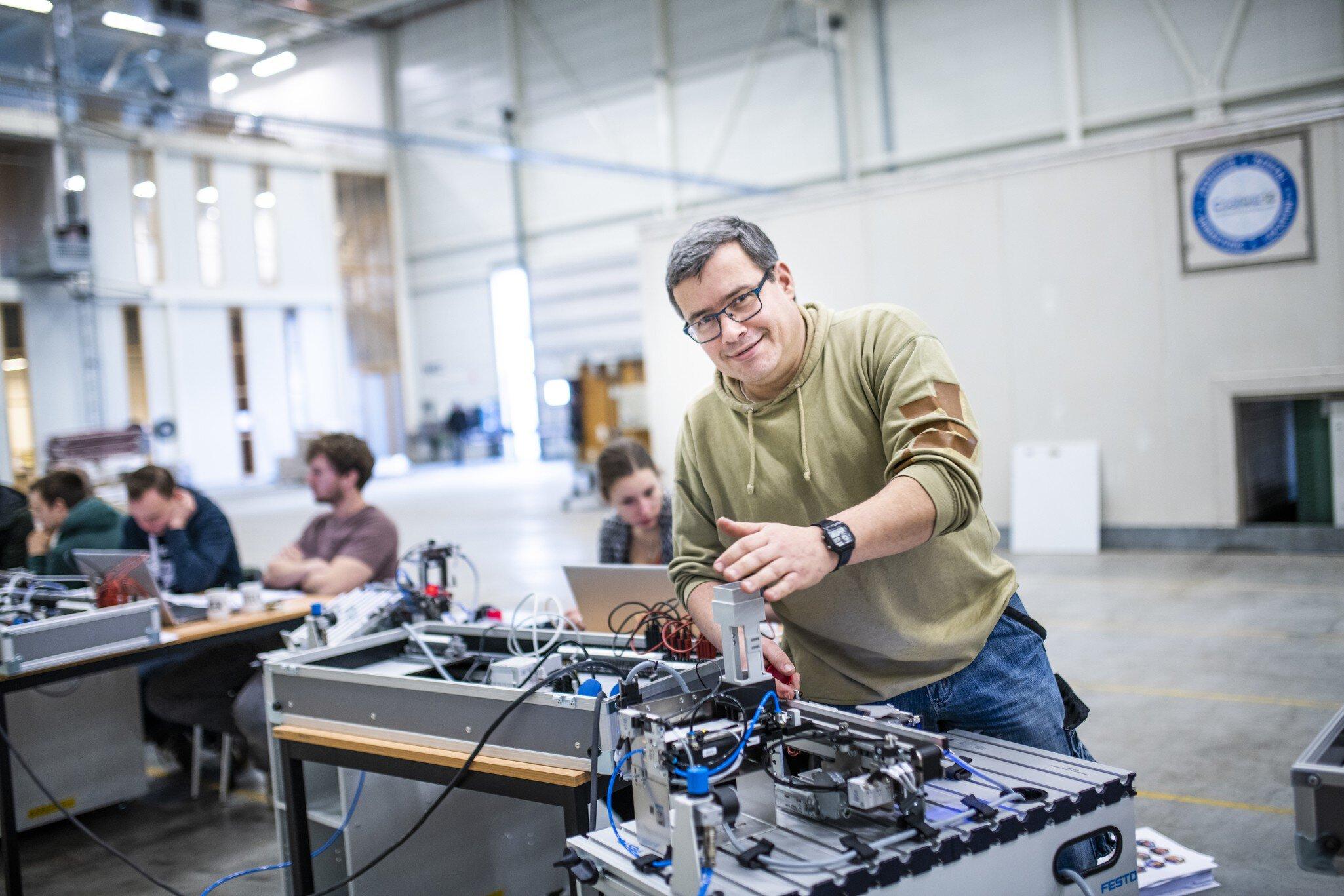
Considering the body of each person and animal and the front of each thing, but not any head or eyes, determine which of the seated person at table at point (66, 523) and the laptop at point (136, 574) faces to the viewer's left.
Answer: the seated person at table

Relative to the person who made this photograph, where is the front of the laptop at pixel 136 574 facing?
facing away from the viewer and to the right of the viewer

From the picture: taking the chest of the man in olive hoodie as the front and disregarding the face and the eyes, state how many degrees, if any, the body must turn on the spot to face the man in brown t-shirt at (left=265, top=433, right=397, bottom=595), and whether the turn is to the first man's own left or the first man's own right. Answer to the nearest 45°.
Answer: approximately 90° to the first man's own right

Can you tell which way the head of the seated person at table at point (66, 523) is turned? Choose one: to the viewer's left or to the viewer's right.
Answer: to the viewer's left

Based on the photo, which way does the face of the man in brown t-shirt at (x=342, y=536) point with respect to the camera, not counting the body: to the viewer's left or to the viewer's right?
to the viewer's left

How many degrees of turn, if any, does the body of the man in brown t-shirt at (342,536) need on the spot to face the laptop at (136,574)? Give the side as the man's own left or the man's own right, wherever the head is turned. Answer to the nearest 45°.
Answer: approximately 45° to the man's own right

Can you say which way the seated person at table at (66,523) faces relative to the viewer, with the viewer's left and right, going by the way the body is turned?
facing to the left of the viewer

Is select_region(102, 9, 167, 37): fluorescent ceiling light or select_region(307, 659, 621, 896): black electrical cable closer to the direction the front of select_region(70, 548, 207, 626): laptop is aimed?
the fluorescent ceiling light

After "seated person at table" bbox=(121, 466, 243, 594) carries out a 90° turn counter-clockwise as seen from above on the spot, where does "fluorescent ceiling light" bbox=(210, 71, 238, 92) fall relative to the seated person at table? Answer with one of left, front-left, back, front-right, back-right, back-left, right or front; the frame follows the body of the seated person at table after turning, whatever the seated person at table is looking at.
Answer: back-left

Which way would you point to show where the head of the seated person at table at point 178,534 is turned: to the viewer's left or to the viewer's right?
to the viewer's left

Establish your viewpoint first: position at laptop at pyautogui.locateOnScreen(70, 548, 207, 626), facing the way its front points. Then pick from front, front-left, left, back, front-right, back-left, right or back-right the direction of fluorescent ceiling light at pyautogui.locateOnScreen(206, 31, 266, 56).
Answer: front-left

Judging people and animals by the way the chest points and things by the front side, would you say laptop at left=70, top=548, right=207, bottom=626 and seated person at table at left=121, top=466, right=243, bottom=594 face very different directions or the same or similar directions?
very different directions
